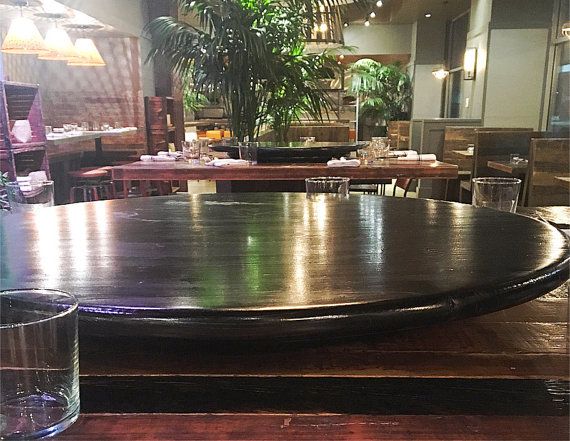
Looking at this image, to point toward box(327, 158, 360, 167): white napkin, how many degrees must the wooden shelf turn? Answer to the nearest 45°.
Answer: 0° — it already faces it

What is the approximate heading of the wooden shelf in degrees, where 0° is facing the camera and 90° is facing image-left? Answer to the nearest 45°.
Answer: approximately 315°

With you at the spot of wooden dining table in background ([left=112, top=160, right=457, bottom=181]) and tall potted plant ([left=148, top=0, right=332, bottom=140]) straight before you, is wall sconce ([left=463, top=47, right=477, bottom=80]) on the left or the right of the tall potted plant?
right

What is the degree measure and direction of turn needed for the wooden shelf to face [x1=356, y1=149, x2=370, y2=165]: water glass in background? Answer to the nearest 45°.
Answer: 0° — it already faces it

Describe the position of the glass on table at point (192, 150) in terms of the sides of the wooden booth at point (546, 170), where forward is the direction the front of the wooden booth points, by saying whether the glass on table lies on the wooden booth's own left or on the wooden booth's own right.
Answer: on the wooden booth's own right

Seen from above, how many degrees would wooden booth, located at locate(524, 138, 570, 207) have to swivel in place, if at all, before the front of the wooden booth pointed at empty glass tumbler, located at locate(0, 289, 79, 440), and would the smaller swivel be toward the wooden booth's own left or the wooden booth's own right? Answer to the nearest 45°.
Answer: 0° — it already faces it

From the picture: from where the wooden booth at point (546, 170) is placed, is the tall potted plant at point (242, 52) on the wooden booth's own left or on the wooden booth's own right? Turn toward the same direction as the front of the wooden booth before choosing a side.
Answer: on the wooden booth's own right

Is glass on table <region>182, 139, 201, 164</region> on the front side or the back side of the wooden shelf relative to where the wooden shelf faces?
on the front side

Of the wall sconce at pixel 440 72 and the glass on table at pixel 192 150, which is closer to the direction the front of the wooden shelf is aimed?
the glass on table
